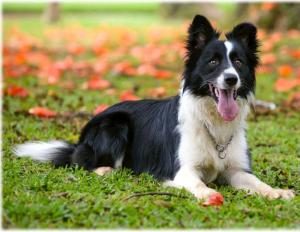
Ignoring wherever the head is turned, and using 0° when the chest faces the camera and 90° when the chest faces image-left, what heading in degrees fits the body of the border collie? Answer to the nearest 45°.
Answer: approximately 315°

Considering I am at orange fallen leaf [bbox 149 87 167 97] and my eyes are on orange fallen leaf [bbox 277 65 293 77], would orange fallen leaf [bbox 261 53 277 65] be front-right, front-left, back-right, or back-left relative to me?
front-left

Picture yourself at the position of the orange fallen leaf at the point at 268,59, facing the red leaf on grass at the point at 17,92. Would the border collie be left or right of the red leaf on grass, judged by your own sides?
left

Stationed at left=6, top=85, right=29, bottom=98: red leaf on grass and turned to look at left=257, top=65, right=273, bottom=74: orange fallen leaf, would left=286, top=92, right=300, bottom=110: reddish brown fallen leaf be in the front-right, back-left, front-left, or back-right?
front-right

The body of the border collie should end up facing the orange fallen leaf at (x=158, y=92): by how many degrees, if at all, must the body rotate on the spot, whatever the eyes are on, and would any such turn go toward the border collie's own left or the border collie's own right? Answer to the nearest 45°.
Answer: approximately 135° to the border collie's own left

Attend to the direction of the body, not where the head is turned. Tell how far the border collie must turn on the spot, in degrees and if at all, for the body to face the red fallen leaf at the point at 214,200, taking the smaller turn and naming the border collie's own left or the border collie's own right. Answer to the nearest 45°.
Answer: approximately 45° to the border collie's own right

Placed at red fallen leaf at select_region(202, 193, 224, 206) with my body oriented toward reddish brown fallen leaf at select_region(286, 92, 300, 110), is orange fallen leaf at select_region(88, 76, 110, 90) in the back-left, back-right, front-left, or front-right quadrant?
front-left

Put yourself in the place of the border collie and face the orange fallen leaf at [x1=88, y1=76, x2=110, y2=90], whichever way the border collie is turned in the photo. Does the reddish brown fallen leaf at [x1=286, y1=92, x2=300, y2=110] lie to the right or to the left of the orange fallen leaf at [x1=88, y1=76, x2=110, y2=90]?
right

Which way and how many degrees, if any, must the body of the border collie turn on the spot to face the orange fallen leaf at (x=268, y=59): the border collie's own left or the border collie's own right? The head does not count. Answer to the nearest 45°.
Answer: approximately 135° to the border collie's own left

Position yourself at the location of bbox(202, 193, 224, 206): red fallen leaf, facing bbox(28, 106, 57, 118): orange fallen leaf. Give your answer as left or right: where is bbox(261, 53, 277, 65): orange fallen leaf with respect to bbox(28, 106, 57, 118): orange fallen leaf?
right

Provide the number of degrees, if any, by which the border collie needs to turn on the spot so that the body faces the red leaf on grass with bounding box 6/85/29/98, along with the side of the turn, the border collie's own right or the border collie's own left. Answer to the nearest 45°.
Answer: approximately 180°

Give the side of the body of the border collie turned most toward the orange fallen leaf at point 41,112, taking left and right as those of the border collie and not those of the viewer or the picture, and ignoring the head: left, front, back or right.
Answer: back

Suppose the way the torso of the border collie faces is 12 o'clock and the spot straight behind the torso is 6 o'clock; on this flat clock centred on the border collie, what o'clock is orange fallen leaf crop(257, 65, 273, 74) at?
The orange fallen leaf is roughly at 8 o'clock from the border collie.

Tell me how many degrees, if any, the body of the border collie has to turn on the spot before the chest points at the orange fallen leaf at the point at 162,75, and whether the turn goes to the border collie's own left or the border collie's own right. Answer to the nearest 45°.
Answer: approximately 135° to the border collie's own left

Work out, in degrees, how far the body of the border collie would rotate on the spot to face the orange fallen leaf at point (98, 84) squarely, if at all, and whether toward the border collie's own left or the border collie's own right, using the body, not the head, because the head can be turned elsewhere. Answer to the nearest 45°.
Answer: approximately 135° to the border collie's own left
